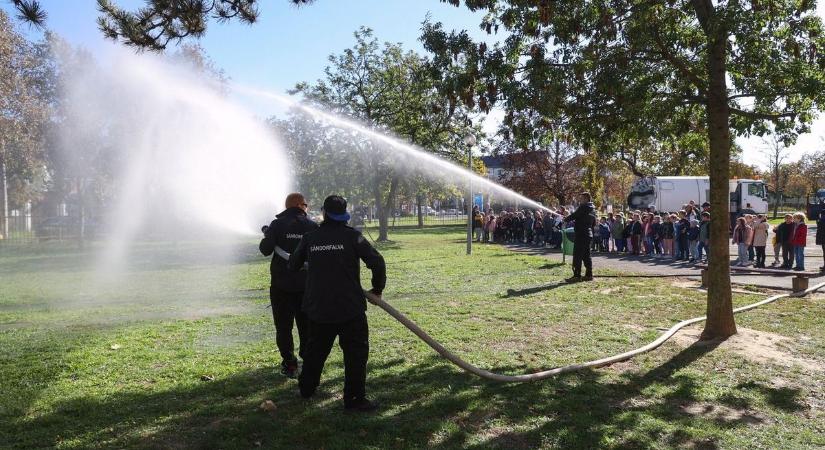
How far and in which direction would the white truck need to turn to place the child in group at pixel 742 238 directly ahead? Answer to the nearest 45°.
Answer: approximately 90° to its right

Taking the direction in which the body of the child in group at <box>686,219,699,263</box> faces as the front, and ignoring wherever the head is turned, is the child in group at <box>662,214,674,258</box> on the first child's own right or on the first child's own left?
on the first child's own right

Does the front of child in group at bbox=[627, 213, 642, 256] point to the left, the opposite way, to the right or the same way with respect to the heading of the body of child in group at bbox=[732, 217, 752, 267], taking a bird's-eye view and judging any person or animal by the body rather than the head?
the same way

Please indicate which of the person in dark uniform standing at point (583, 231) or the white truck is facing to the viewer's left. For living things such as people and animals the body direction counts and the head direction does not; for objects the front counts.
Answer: the person in dark uniform standing

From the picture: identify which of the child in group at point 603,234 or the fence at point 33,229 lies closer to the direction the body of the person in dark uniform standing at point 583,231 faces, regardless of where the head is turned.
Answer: the fence

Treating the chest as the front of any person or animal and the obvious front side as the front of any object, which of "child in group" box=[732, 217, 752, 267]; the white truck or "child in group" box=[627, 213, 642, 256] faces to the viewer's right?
the white truck

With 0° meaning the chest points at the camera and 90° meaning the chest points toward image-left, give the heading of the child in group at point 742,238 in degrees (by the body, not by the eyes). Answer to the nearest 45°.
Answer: approximately 45°

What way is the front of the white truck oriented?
to the viewer's right

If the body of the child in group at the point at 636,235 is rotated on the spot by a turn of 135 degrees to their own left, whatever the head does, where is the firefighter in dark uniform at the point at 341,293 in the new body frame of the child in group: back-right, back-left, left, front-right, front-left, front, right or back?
right

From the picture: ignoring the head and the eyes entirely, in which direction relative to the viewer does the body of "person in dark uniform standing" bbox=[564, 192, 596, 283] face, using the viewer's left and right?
facing to the left of the viewer

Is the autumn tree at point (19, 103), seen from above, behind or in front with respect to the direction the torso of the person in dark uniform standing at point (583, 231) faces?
in front

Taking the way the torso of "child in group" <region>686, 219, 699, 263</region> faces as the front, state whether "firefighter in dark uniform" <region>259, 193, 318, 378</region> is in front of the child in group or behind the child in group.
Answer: in front

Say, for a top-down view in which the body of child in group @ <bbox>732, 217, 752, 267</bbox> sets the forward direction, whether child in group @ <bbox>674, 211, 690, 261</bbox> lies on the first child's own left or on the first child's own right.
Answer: on the first child's own right

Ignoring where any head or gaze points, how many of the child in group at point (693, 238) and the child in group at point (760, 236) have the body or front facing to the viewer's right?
0

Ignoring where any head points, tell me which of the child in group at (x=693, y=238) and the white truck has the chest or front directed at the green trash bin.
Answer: the child in group

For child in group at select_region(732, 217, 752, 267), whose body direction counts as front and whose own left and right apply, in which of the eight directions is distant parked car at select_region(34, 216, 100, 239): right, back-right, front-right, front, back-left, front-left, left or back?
front-right

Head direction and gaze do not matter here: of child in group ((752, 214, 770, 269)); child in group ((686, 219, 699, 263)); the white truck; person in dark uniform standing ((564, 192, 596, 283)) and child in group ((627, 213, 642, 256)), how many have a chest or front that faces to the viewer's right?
1
